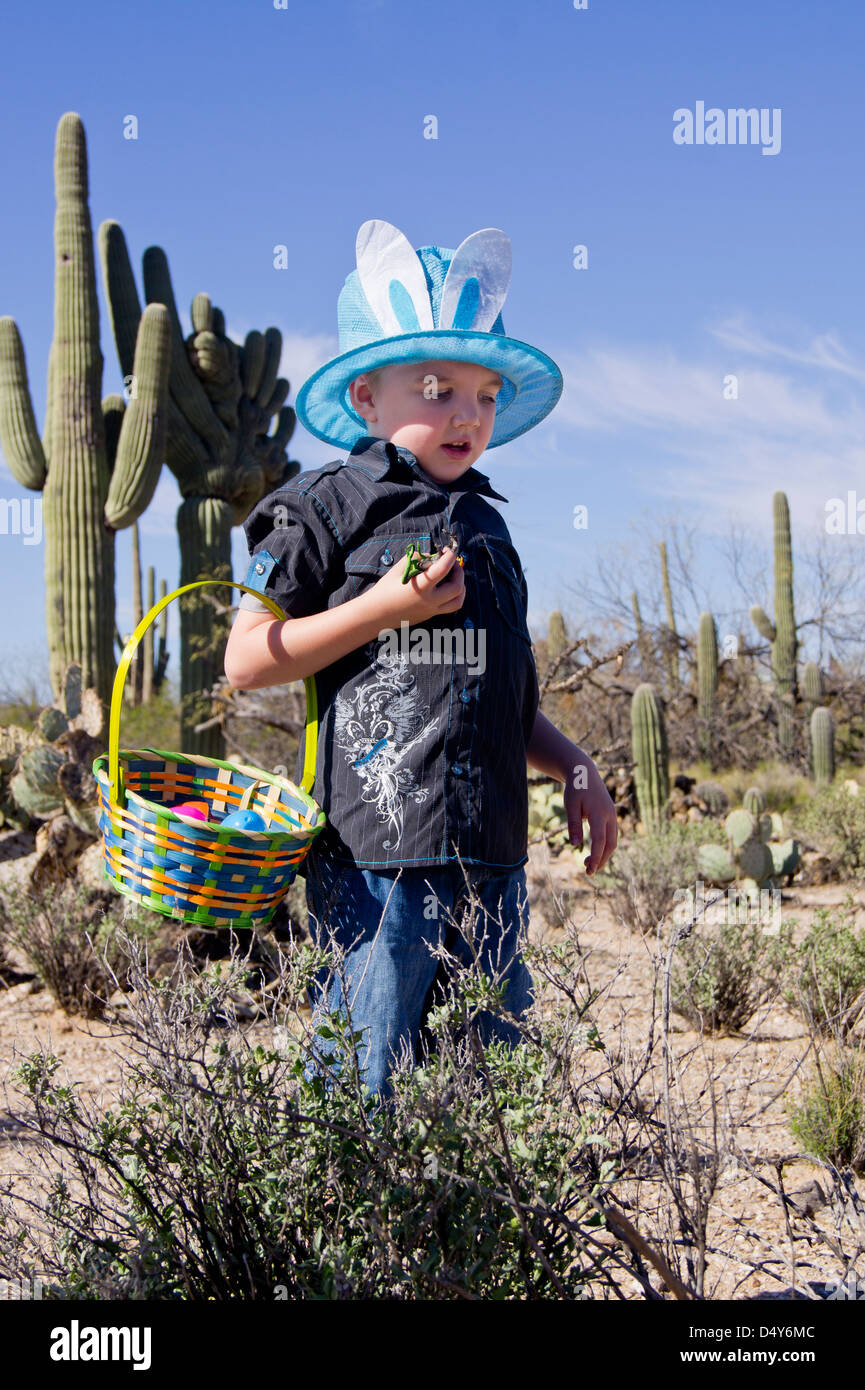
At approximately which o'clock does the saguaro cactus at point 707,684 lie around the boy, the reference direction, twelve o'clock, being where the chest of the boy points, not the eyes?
The saguaro cactus is roughly at 8 o'clock from the boy.

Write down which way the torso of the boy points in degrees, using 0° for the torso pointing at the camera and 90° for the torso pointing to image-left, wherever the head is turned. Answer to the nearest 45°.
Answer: approximately 315°

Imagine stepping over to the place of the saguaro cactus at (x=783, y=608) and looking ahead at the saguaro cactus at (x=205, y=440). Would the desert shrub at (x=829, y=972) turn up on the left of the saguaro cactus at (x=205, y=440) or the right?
left

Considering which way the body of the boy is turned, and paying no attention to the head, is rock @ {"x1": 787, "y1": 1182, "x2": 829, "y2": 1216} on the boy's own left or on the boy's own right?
on the boy's own left
